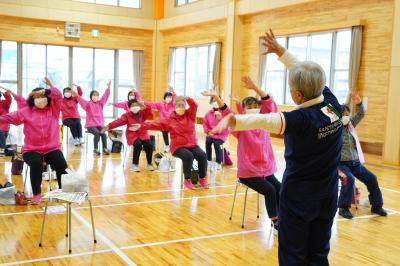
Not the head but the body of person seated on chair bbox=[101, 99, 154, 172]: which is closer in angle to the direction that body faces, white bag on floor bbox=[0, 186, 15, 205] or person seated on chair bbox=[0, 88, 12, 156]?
the white bag on floor

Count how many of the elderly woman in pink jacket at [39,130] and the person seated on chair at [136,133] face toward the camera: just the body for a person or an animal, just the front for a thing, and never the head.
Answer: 2

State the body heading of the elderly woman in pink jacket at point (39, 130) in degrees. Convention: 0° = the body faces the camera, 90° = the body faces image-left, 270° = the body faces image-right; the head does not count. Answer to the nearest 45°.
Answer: approximately 0°

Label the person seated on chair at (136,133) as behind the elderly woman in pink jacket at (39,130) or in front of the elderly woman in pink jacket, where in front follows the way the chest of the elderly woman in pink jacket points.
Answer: behind

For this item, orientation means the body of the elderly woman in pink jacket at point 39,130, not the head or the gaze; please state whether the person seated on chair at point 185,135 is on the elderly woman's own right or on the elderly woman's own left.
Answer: on the elderly woman's own left

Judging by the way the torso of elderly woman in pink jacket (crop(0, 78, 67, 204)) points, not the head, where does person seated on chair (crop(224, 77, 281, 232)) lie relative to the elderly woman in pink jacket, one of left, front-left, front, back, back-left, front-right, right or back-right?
front-left

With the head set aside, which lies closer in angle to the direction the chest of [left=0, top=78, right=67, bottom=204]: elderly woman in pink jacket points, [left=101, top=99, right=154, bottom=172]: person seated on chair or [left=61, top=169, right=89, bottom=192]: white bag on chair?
the white bag on chair

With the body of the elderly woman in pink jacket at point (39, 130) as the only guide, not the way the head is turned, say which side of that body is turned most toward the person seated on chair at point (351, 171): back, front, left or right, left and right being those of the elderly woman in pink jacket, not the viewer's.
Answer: left

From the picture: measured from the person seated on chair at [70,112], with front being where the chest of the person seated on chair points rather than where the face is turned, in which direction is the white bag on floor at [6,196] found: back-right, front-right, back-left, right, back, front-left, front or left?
front-right
